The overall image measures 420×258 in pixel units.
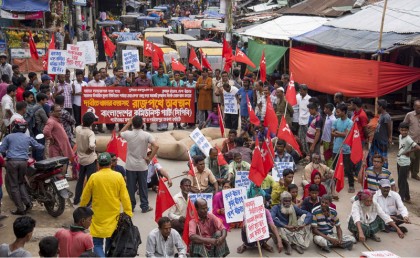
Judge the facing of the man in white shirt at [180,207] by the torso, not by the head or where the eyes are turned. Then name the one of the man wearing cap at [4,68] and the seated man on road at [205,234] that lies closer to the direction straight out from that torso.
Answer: the seated man on road

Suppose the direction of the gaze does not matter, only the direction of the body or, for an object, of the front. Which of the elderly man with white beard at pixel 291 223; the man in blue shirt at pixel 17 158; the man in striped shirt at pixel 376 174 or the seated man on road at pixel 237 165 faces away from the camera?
the man in blue shirt

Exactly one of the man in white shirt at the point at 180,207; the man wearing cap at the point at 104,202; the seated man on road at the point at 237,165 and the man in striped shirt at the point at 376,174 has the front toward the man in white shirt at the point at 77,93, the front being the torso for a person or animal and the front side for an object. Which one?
the man wearing cap

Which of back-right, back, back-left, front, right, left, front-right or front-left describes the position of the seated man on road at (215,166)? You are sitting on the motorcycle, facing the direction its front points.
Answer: back-right

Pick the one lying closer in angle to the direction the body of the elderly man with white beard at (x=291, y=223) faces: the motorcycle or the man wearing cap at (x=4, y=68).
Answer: the motorcycle

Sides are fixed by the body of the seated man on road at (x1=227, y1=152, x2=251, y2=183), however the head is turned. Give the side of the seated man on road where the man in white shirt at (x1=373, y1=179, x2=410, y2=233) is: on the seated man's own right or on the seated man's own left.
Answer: on the seated man's own left

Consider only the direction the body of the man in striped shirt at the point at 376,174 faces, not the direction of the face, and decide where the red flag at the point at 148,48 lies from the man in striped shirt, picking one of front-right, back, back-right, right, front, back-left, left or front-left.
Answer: back-right

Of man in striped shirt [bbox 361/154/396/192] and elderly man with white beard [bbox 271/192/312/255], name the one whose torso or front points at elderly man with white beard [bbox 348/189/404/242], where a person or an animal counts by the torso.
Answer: the man in striped shirt

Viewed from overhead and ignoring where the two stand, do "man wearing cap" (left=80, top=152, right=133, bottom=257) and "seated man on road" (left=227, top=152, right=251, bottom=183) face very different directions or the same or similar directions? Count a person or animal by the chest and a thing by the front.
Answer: very different directions

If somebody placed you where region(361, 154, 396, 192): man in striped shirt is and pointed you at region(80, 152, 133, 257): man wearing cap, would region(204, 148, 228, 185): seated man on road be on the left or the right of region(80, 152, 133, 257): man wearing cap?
right
